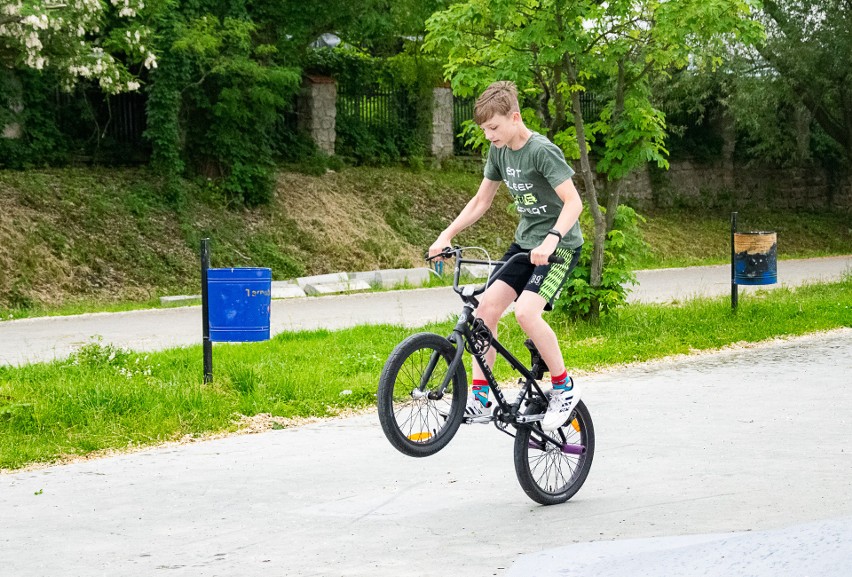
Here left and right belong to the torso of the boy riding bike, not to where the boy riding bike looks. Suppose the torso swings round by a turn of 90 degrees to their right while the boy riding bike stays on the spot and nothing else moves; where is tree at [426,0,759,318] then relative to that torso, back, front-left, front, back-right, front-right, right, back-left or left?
front-right

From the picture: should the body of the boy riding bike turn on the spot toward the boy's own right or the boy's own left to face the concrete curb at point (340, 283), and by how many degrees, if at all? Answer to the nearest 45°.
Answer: approximately 135° to the boy's own right

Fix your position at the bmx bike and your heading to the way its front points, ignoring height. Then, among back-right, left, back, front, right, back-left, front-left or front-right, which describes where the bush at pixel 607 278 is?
back-right

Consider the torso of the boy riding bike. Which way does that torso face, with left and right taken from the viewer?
facing the viewer and to the left of the viewer

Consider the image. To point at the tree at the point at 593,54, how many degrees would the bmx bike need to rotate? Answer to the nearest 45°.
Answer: approximately 135° to its right

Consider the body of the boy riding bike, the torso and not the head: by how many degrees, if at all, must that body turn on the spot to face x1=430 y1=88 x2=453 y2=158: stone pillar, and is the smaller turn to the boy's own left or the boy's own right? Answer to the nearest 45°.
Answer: approximately 135° to the boy's own right

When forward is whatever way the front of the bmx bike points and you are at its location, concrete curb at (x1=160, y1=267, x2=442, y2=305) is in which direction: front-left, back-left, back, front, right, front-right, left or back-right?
back-right

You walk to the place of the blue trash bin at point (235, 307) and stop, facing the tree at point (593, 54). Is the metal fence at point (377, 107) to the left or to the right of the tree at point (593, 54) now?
left

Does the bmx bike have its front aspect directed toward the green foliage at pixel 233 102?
no

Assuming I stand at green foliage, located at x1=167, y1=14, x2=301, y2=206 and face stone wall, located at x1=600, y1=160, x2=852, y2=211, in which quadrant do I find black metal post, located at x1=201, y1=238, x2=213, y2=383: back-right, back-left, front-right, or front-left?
back-right

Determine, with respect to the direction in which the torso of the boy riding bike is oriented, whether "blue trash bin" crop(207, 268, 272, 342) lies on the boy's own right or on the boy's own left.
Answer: on the boy's own right

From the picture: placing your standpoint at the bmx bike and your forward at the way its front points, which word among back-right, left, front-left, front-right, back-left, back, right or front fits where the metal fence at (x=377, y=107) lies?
back-right

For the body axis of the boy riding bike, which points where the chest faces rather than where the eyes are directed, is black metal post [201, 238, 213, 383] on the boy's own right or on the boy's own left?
on the boy's own right

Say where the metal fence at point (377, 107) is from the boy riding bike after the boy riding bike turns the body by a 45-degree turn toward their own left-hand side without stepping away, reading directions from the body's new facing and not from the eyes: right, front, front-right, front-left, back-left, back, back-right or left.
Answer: back

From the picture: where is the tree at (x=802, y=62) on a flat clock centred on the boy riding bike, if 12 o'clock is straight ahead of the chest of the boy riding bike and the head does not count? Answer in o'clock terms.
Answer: The tree is roughly at 5 o'clock from the boy riding bike.

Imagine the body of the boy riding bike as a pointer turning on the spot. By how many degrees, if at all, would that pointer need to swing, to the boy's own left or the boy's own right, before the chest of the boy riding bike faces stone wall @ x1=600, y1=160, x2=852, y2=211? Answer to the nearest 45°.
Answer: approximately 135° to the boy's own right

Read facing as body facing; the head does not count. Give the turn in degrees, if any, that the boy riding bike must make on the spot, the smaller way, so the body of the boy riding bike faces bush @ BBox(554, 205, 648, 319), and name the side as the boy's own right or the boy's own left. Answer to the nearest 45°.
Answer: approximately 135° to the boy's own right

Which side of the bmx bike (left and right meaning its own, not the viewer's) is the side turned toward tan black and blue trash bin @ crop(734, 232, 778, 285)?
back
